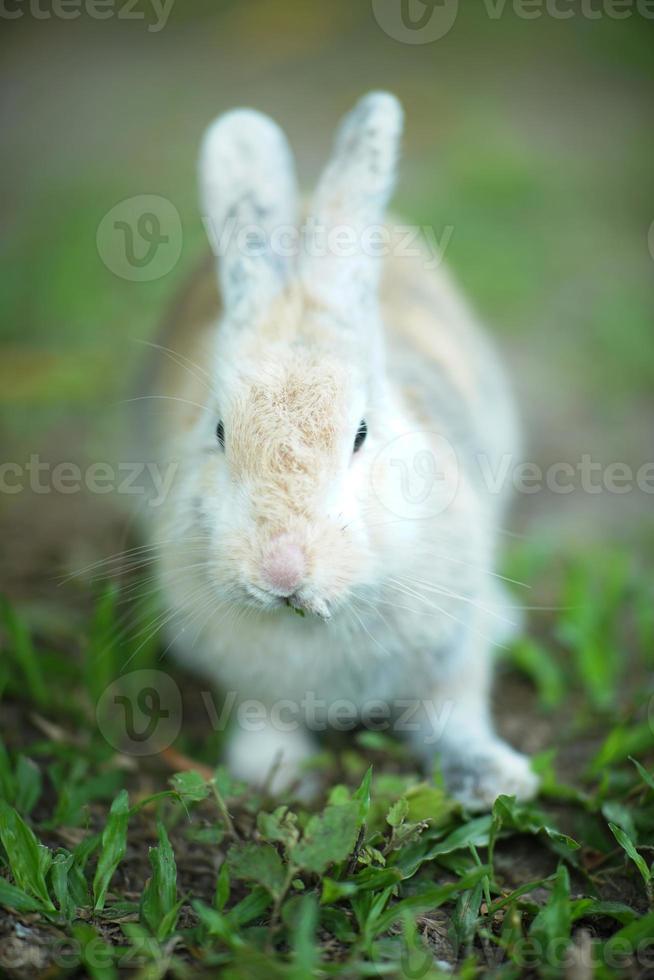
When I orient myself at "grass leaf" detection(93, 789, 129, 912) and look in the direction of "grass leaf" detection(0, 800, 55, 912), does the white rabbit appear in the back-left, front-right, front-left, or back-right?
back-right

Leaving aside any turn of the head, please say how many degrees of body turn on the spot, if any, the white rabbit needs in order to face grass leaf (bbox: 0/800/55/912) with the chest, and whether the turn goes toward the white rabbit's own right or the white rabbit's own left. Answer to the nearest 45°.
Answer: approximately 45° to the white rabbit's own right

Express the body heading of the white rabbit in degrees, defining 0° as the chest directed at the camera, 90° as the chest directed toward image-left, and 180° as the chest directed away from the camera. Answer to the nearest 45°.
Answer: approximately 0°

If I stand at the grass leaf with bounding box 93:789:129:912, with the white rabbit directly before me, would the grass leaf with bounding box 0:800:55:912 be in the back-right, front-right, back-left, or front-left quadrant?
back-left
